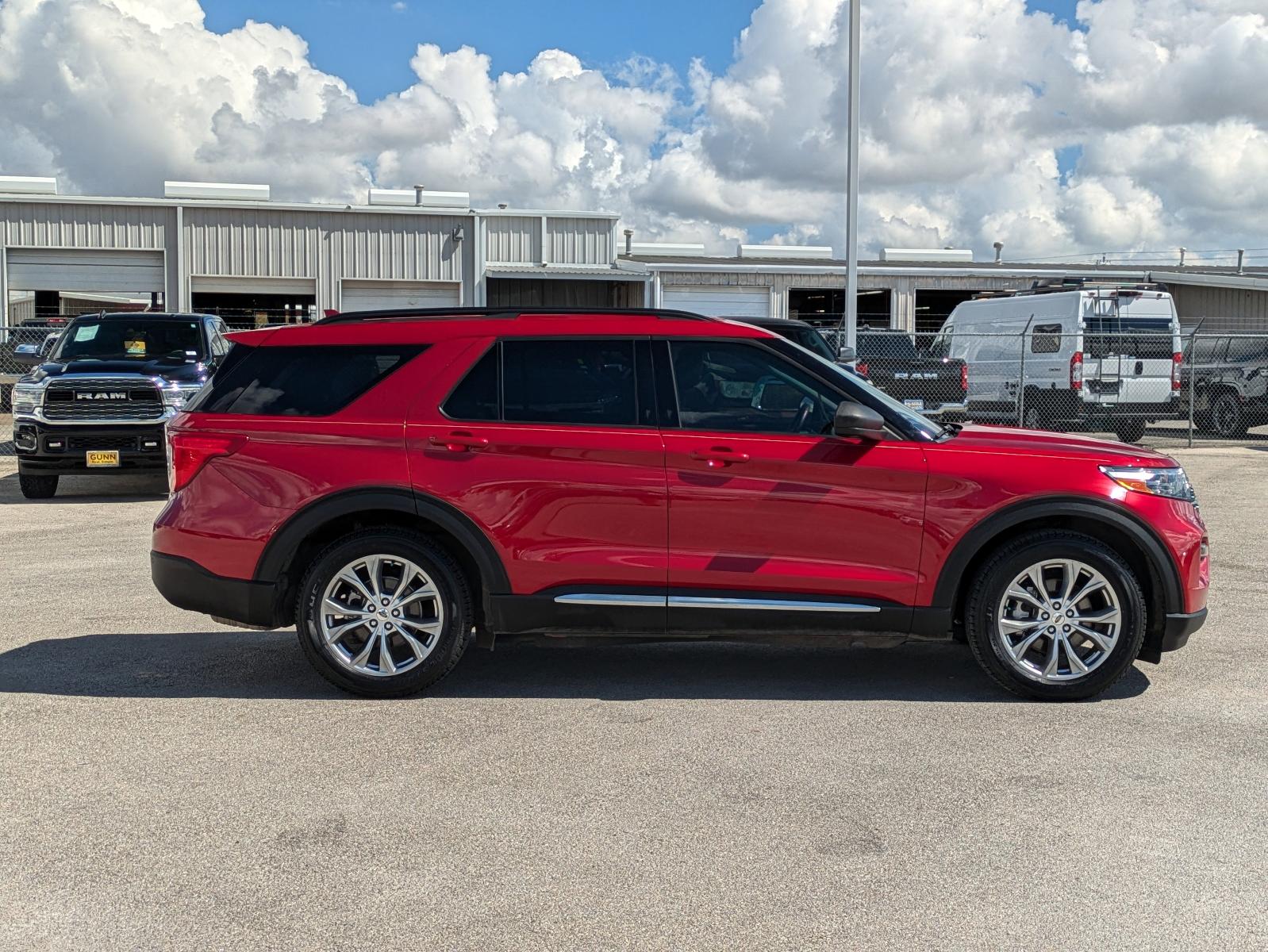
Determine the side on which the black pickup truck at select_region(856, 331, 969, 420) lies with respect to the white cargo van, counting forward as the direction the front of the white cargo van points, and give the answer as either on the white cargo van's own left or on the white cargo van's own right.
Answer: on the white cargo van's own left

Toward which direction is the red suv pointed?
to the viewer's right

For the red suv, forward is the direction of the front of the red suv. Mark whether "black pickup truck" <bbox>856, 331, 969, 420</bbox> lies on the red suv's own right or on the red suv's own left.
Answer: on the red suv's own left

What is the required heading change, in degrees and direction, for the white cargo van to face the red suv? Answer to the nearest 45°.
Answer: approximately 135° to its left

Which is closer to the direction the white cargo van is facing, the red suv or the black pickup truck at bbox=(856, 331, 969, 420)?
the black pickup truck

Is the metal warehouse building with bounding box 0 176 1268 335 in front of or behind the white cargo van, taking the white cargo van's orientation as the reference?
in front

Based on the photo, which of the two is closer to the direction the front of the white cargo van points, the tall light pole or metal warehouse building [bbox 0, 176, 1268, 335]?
the metal warehouse building

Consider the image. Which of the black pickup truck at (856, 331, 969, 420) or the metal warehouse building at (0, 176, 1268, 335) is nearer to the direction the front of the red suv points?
the black pickup truck

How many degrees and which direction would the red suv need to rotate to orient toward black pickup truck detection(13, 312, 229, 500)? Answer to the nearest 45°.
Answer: approximately 135° to its left

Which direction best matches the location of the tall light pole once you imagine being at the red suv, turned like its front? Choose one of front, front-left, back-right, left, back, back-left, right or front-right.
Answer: left

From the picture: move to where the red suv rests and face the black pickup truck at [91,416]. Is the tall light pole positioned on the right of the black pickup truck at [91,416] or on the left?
right

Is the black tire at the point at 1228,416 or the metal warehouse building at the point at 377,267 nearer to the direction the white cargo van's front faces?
the metal warehouse building

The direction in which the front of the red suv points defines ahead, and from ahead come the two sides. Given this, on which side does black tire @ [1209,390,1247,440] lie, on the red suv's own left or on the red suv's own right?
on the red suv's own left

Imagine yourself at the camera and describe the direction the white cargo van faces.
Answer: facing away from the viewer and to the left of the viewer

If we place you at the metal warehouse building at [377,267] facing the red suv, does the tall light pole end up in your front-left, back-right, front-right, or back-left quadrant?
front-left

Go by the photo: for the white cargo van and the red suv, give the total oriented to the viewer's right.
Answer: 1

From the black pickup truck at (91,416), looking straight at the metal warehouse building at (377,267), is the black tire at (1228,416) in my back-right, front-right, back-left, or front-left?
front-right
